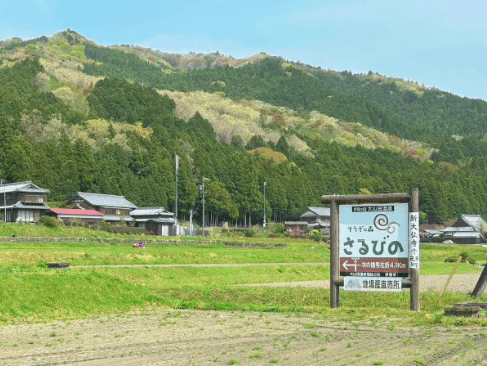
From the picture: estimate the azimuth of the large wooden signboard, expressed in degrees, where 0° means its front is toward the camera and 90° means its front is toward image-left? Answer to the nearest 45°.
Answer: approximately 0°
